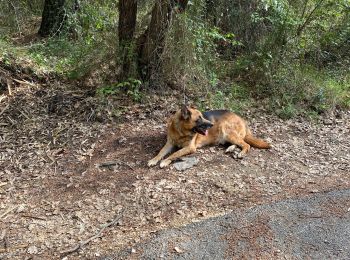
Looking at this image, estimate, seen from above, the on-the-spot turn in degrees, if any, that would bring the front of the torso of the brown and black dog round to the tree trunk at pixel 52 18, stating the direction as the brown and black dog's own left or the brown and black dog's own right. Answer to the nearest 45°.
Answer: approximately 90° to the brown and black dog's own right

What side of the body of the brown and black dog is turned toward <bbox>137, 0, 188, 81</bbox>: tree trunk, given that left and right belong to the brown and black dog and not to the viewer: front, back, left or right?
right

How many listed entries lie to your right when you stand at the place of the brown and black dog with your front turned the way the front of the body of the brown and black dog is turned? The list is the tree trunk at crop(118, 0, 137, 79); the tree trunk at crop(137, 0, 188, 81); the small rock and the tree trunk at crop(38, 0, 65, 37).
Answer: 3

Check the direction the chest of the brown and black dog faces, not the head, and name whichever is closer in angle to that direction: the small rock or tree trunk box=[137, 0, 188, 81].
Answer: the small rock

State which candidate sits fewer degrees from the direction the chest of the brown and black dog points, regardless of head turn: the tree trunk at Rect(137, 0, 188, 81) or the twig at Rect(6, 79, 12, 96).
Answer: the twig

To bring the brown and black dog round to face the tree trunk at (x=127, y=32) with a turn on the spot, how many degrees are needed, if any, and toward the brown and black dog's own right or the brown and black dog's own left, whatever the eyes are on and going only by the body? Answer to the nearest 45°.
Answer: approximately 90° to the brown and black dog's own right

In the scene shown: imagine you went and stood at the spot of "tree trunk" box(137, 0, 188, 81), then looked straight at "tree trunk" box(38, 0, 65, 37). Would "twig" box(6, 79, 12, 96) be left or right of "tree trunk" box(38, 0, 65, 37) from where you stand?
left

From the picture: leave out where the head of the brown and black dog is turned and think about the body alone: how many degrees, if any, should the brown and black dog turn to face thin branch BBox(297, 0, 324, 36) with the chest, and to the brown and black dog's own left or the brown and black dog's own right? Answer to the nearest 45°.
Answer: approximately 180°

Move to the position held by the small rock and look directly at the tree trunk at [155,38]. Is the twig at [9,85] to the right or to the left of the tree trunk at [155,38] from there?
left

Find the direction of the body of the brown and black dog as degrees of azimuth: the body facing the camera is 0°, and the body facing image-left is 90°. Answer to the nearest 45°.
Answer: approximately 45°

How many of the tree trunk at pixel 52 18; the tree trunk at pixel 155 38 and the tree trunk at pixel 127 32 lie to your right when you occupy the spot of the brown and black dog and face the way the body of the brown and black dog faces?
3

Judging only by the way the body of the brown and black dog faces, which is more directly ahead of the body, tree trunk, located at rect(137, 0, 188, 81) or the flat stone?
the flat stone

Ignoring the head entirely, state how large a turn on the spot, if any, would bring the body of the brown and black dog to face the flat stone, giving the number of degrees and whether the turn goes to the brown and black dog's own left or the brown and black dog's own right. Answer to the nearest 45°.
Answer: approximately 45° to the brown and black dog's own left
